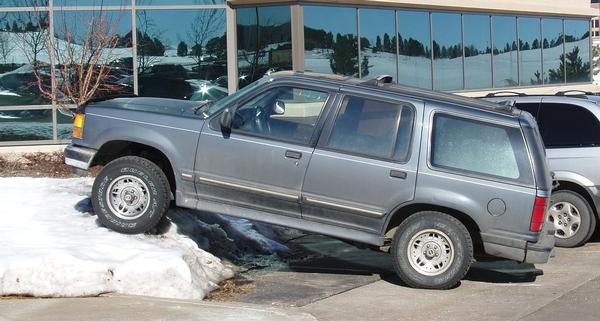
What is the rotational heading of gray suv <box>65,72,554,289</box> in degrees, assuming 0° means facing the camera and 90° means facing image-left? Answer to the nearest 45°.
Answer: approximately 90°
